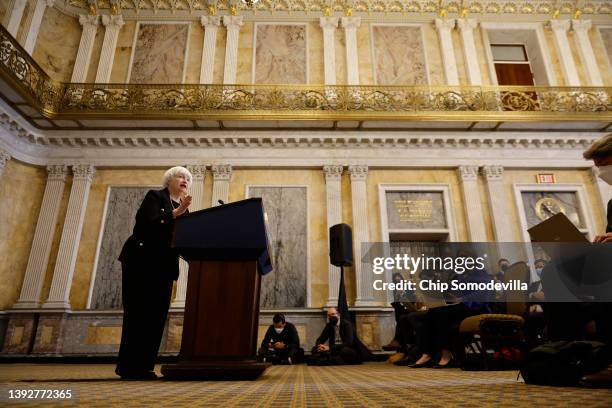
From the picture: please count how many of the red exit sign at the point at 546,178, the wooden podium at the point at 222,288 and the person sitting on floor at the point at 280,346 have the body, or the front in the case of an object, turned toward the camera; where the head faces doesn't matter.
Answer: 2

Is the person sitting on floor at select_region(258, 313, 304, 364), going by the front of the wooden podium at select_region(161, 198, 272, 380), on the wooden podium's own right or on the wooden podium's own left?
on the wooden podium's own left

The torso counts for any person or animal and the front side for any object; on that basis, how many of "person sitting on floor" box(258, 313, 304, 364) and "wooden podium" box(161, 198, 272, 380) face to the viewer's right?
1

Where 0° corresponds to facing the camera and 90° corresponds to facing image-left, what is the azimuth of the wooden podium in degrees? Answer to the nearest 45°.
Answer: approximately 270°

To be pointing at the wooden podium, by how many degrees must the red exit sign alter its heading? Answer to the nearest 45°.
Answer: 0° — it already faces it

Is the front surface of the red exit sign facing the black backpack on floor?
yes

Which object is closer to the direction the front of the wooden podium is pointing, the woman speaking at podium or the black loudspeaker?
the black loudspeaker

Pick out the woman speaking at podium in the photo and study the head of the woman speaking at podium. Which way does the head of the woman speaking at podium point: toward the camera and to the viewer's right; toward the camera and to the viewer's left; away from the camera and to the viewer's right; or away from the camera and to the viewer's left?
toward the camera and to the viewer's right

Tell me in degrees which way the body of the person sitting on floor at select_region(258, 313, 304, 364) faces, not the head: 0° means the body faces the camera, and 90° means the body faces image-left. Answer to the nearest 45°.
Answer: approximately 0°
